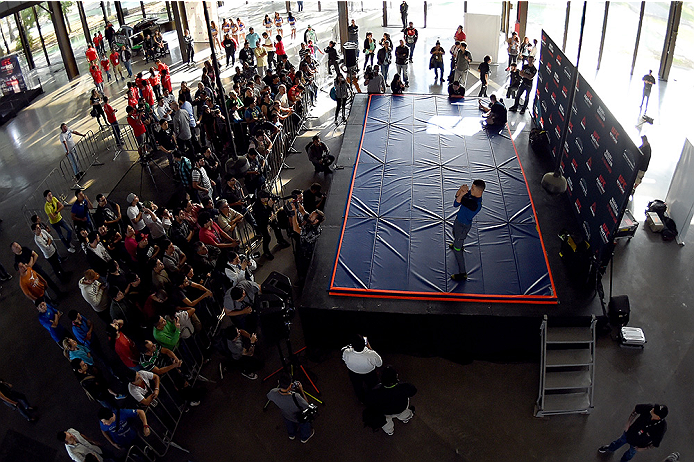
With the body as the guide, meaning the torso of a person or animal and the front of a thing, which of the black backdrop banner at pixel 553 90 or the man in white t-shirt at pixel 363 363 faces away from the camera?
the man in white t-shirt

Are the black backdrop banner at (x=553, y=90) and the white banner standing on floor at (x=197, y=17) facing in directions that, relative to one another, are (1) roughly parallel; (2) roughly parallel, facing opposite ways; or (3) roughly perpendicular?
roughly perpendicular

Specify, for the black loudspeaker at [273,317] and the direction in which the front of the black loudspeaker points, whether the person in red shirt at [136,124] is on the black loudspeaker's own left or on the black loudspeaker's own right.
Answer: on the black loudspeaker's own right

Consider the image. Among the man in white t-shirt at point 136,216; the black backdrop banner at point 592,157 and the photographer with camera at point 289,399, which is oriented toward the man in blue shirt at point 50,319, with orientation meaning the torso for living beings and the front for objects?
the black backdrop banner

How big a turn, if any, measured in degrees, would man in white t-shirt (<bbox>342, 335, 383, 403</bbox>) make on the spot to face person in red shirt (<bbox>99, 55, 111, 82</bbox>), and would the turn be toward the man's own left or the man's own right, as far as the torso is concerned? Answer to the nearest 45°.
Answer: approximately 45° to the man's own left

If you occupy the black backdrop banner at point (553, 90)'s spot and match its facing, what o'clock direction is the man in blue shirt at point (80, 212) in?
The man in blue shirt is roughly at 12 o'clock from the black backdrop banner.

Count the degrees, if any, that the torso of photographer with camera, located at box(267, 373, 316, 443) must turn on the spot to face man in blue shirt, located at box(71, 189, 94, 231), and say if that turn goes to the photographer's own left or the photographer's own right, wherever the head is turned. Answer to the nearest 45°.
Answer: approximately 90° to the photographer's own left

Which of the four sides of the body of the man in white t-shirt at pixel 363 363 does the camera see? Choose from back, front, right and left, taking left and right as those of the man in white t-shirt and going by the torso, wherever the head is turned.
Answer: back

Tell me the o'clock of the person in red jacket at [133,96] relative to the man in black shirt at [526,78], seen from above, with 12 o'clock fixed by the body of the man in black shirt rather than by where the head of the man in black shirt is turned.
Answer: The person in red jacket is roughly at 1 o'clock from the man in black shirt.

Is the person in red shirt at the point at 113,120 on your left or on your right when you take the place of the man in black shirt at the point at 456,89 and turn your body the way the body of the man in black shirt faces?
on your right

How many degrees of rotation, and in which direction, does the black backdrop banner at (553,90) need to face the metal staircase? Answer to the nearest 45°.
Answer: approximately 45° to its left

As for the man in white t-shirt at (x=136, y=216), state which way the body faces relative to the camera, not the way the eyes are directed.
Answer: to the viewer's right

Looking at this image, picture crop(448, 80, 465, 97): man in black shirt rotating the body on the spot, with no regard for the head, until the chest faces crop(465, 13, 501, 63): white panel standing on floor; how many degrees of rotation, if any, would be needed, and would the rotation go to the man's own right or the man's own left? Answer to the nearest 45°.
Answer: approximately 180°

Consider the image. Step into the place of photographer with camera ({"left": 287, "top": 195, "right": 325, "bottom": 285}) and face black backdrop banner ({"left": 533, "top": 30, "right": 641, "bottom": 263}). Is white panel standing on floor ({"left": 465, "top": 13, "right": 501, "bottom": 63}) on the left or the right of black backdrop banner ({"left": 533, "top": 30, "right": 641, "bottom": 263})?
left

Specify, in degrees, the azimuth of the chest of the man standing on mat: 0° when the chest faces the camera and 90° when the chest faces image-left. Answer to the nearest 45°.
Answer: approximately 90°

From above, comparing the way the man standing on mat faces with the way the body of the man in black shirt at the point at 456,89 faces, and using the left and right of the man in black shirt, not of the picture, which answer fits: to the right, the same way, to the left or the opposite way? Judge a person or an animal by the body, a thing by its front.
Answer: to the right
